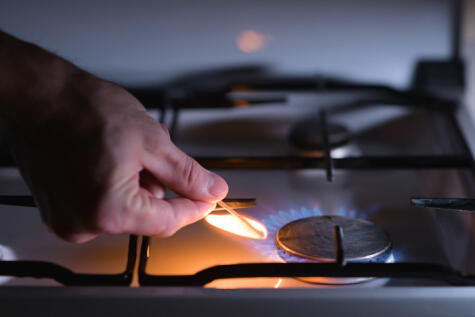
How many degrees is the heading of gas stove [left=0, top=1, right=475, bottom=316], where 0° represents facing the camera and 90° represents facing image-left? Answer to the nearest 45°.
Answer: approximately 0°
